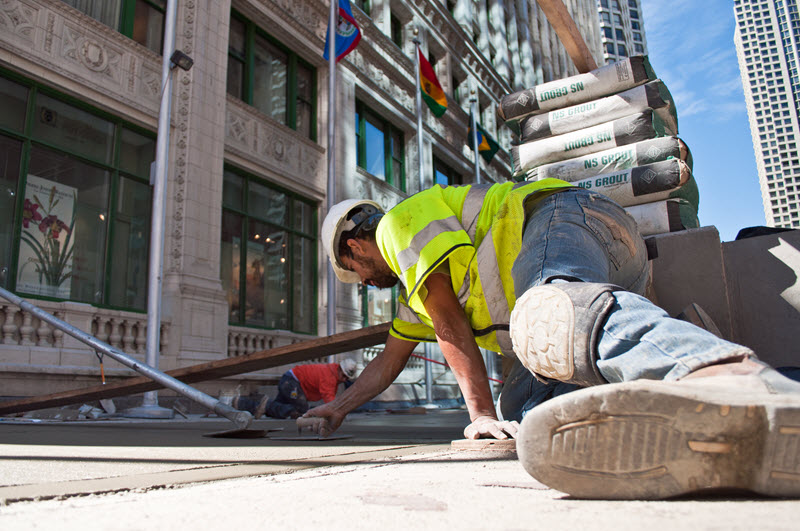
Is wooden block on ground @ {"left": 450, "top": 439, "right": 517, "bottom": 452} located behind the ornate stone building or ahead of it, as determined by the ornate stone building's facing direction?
ahead

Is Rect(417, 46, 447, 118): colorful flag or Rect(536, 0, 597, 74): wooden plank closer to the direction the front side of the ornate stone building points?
the wooden plank

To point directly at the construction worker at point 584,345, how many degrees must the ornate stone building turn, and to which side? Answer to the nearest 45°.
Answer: approximately 45° to its right

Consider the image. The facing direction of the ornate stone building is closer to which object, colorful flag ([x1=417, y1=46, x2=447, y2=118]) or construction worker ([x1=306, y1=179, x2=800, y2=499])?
the construction worker

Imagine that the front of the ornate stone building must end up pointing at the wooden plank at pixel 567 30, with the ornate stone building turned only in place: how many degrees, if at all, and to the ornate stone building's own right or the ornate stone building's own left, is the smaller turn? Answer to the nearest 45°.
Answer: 0° — it already faces it

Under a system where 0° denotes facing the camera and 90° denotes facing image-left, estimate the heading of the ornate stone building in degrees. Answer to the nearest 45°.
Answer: approximately 315°

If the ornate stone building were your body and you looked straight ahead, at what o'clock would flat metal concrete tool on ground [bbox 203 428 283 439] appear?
The flat metal concrete tool on ground is roughly at 1 o'clock from the ornate stone building.

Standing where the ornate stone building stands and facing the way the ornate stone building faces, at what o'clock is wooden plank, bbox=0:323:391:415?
The wooden plank is roughly at 1 o'clock from the ornate stone building.

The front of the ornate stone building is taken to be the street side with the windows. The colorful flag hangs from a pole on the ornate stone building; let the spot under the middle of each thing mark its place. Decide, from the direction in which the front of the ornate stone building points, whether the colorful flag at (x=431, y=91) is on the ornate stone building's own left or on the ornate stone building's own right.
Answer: on the ornate stone building's own left
